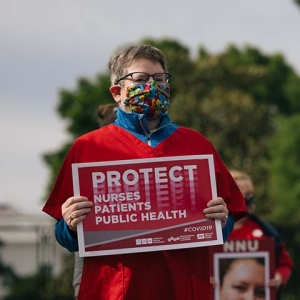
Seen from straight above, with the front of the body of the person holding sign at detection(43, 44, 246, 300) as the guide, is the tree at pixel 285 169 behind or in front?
behind

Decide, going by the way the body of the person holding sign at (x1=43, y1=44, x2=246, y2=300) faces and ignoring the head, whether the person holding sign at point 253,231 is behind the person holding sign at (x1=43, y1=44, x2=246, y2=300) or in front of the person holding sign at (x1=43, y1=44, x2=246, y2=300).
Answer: behind

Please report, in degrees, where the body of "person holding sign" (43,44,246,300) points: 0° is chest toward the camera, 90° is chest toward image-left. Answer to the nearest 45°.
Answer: approximately 0°
